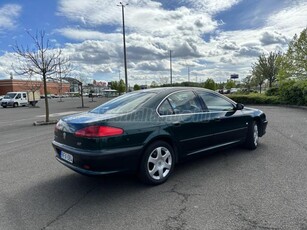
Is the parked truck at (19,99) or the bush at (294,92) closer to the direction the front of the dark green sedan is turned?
the bush

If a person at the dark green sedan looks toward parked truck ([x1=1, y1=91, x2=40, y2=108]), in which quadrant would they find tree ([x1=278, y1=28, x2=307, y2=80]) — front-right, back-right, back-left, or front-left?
front-right

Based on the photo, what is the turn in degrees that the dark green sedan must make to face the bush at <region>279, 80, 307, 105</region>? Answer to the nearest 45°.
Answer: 0° — it already faces it

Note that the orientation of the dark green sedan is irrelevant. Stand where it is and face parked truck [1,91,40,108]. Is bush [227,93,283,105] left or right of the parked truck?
right

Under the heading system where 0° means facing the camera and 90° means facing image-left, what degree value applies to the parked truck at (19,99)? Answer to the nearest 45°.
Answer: approximately 45°

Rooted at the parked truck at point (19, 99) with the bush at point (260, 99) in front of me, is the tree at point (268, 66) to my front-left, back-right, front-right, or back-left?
front-left

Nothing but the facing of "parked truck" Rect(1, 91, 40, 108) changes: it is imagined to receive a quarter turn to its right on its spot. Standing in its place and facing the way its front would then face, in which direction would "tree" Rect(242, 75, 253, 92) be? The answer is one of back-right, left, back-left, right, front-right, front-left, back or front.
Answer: back-right

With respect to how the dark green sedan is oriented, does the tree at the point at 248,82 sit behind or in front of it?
in front

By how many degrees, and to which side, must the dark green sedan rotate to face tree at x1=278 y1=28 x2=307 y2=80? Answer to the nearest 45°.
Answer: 0° — it already faces it

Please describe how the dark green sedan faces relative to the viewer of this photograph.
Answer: facing away from the viewer and to the right of the viewer

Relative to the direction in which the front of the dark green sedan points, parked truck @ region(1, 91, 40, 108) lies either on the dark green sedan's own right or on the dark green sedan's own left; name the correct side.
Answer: on the dark green sedan's own left

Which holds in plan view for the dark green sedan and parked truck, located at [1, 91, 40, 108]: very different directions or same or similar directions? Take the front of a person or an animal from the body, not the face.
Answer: very different directions
